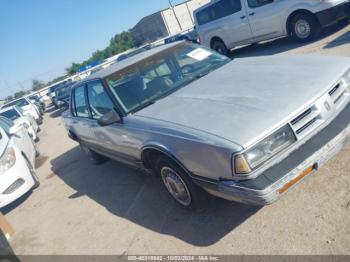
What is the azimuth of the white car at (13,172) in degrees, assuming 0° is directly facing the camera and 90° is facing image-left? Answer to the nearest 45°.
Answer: approximately 45°

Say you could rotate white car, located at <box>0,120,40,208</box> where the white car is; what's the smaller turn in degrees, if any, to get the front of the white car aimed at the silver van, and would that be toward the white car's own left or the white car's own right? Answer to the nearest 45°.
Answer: approximately 135° to the white car's own left

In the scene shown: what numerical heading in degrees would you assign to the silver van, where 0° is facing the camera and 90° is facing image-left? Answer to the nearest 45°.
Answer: approximately 315°

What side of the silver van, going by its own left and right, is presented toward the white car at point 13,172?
right
